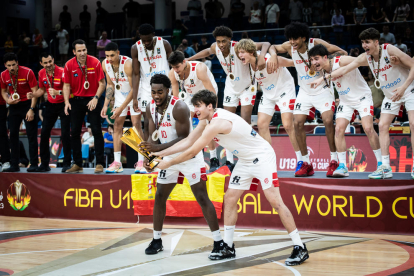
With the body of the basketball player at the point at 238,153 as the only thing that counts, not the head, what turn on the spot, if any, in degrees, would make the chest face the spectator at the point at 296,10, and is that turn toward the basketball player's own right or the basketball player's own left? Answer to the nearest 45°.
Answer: approximately 135° to the basketball player's own right

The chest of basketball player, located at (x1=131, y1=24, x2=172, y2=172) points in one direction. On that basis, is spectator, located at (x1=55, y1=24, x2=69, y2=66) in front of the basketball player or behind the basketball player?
behind

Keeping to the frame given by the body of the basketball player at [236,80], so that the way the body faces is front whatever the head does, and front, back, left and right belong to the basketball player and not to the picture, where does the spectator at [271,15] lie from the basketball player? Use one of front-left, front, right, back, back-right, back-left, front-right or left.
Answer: back

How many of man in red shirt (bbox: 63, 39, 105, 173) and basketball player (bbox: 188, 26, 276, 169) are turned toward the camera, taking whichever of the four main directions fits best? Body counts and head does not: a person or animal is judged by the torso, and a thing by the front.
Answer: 2

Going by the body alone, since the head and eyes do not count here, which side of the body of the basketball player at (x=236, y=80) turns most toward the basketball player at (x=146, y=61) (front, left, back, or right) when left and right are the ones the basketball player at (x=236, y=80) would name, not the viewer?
right

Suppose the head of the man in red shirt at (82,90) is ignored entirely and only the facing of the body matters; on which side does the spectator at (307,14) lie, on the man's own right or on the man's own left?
on the man's own left

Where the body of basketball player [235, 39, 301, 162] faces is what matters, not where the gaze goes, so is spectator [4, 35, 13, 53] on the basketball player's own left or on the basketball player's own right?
on the basketball player's own right
